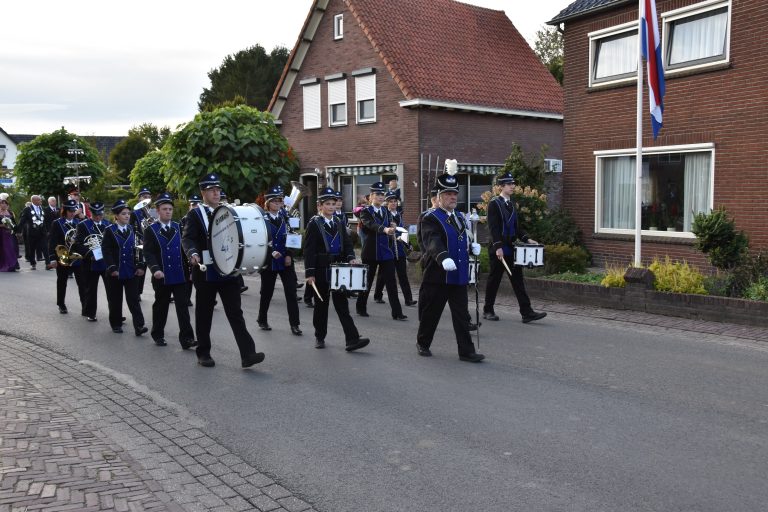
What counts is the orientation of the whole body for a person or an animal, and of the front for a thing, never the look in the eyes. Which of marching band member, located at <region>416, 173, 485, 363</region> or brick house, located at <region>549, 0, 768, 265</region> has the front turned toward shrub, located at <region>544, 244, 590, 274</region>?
the brick house

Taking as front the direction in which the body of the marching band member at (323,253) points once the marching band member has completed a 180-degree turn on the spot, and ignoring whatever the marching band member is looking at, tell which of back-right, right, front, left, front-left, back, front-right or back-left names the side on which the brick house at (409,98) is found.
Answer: front-right

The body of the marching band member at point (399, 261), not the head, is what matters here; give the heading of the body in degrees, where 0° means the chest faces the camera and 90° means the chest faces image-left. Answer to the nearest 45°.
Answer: approximately 315°

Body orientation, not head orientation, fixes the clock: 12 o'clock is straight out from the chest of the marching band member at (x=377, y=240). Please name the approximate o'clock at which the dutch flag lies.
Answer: The dutch flag is roughly at 10 o'clock from the marching band member.

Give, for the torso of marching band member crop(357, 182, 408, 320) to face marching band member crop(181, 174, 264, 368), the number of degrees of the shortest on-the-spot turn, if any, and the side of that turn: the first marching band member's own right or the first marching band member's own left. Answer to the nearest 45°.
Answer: approximately 90° to the first marching band member's own right

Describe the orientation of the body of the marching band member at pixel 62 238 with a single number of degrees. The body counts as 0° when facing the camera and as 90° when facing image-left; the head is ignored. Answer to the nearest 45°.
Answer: approximately 315°

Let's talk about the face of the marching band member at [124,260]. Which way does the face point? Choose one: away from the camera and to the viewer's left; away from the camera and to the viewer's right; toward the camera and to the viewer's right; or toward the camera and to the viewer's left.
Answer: toward the camera and to the viewer's right

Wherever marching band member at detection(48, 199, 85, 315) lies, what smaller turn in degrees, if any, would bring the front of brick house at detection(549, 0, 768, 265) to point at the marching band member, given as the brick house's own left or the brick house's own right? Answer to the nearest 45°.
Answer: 0° — it already faces them

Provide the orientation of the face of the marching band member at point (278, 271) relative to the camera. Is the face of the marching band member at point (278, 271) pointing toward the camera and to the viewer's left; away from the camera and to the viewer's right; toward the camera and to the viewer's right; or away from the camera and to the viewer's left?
toward the camera and to the viewer's right

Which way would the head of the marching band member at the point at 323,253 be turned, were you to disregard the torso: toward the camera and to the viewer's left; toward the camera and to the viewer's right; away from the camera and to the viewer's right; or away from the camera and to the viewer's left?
toward the camera and to the viewer's right
